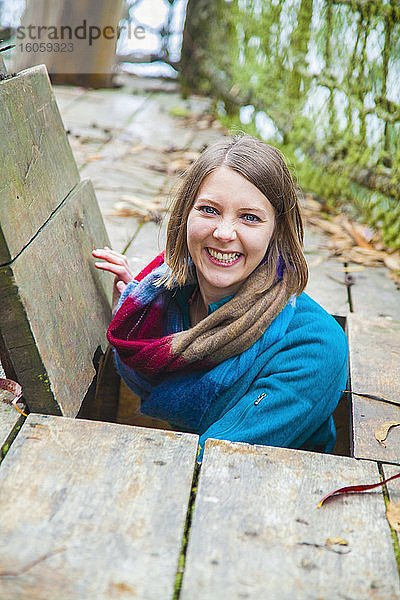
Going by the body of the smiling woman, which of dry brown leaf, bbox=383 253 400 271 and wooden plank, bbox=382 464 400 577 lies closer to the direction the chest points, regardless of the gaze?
the wooden plank

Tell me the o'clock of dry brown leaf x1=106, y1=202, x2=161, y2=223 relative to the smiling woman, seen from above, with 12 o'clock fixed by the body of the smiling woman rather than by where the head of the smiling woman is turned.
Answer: The dry brown leaf is roughly at 4 o'clock from the smiling woman.

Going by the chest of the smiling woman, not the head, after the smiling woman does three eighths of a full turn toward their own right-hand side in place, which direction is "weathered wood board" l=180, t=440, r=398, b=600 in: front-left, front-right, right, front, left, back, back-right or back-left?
back

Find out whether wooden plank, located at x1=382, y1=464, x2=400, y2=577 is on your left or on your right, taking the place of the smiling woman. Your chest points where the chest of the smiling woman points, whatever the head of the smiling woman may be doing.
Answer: on your left

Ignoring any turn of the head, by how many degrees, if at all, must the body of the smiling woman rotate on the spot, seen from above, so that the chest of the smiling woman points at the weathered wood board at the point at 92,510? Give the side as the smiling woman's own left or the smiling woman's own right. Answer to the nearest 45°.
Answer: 0° — they already face it

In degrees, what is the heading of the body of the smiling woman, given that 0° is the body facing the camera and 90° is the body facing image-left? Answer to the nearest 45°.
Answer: approximately 45°

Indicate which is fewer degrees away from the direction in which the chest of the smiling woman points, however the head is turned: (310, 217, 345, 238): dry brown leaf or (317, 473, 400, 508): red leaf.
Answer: the red leaf

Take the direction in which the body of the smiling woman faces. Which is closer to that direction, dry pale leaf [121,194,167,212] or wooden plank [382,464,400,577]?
the wooden plank

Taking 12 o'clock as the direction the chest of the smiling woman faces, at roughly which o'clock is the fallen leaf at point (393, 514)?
The fallen leaf is roughly at 10 o'clock from the smiling woman.

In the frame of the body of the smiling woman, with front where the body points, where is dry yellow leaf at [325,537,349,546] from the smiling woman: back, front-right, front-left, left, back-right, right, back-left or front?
front-left
